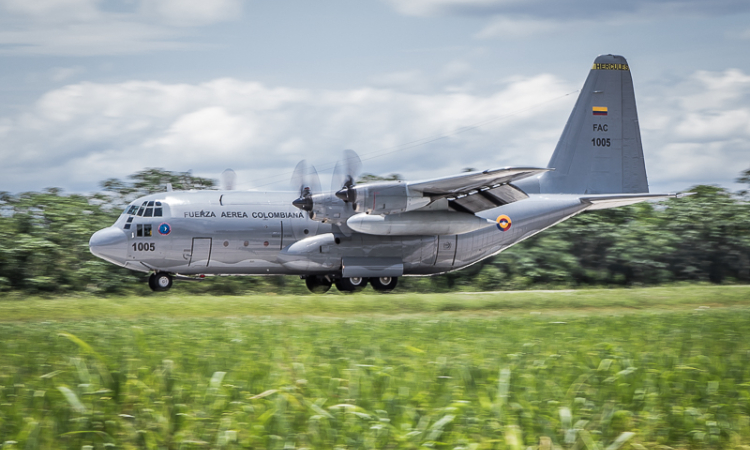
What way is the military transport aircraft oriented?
to the viewer's left
